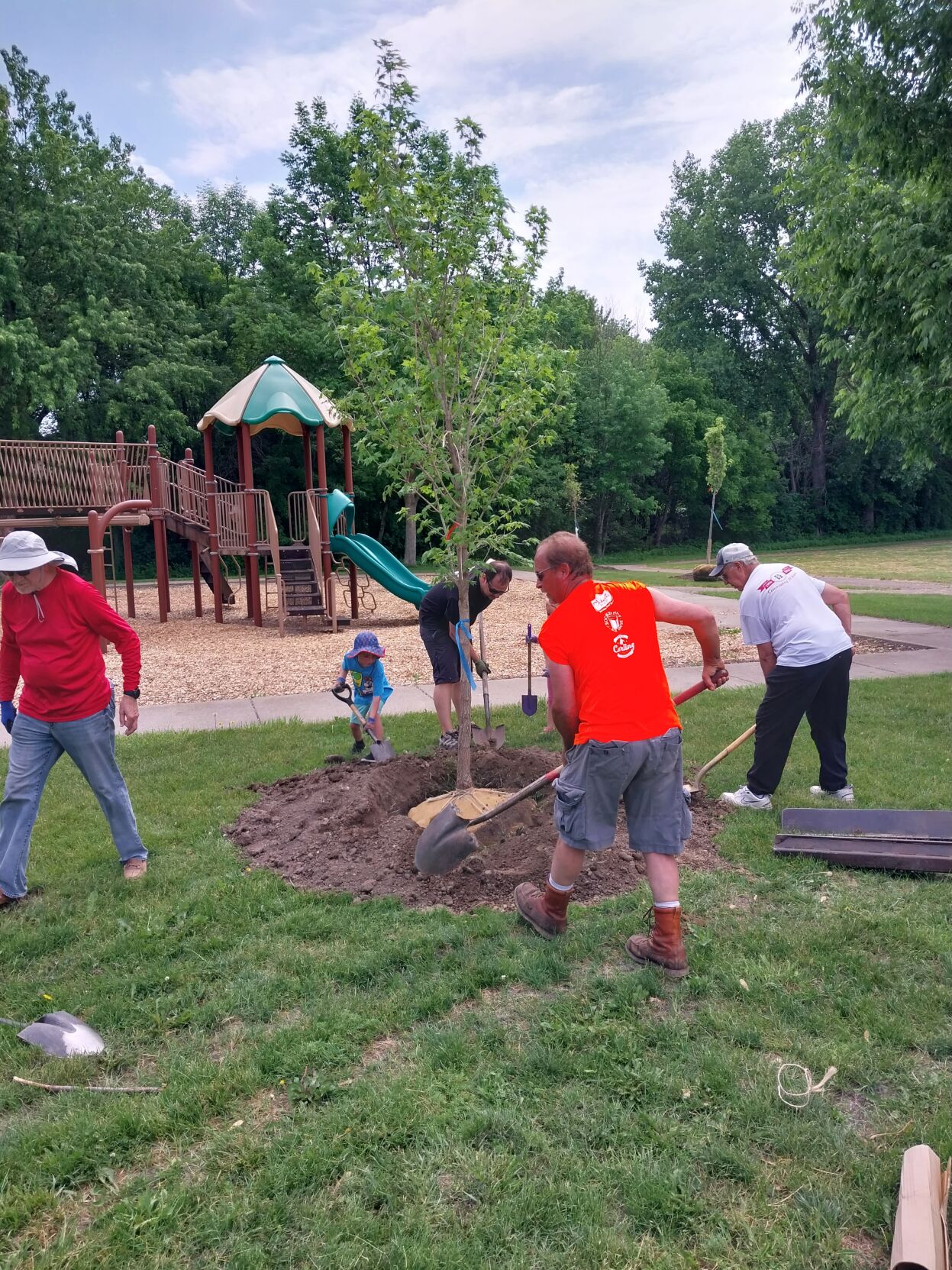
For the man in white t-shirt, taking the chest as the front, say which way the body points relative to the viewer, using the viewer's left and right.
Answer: facing away from the viewer and to the left of the viewer

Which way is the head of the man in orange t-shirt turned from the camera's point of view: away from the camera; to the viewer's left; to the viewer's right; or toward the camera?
to the viewer's left

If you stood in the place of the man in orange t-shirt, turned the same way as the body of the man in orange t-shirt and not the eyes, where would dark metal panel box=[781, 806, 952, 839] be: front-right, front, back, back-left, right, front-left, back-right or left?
right

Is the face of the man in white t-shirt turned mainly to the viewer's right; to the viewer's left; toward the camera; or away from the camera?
to the viewer's left

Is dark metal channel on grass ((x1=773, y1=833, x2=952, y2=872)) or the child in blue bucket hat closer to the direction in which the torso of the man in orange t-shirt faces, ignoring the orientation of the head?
the child in blue bucket hat

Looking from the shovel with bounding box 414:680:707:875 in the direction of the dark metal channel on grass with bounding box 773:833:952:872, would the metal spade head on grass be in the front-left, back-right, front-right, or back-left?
back-right

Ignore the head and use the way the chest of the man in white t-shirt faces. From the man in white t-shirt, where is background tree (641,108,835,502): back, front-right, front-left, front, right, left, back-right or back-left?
front-right

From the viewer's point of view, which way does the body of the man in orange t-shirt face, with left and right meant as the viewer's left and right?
facing away from the viewer and to the left of the viewer

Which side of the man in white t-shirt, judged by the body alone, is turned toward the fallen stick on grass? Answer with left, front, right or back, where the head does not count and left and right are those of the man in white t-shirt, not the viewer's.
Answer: left
